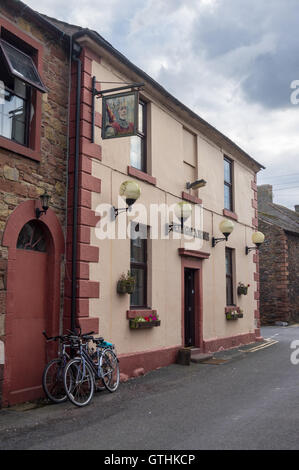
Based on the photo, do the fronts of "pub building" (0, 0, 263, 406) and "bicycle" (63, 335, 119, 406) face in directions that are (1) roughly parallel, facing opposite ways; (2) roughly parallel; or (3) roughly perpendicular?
roughly perpendicular

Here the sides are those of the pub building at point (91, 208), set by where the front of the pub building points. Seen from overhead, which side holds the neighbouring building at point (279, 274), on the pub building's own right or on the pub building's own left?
on the pub building's own left

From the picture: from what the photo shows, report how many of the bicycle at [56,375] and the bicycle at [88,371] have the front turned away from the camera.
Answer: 0
